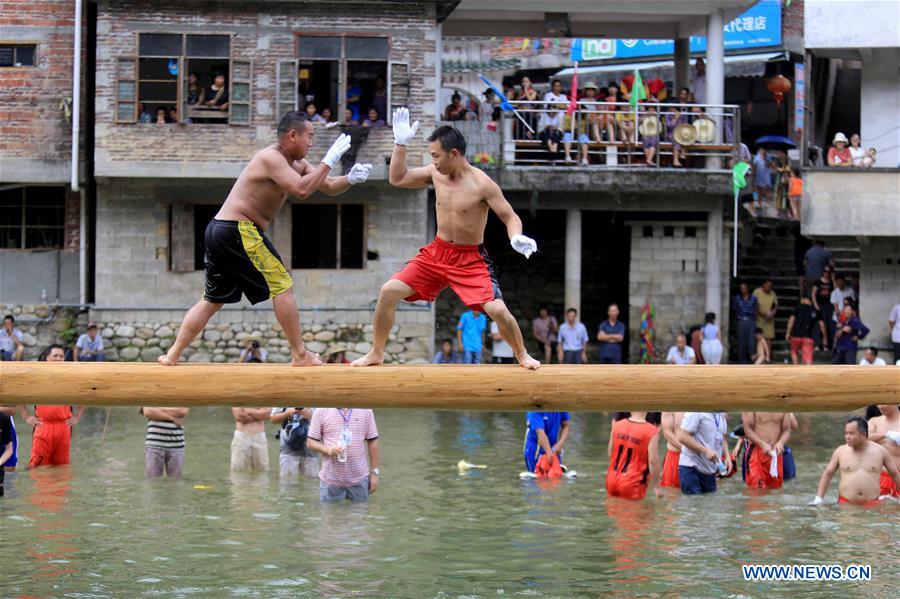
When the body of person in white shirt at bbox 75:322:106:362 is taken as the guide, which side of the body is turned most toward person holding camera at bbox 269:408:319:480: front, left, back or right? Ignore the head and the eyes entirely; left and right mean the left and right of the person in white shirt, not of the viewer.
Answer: front

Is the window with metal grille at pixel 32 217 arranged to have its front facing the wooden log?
yes

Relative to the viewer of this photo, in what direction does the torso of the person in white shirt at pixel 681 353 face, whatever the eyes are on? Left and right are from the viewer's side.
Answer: facing the viewer

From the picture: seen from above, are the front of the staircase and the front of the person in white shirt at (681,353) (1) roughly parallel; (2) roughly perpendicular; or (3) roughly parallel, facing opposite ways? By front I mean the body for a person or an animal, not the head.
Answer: roughly parallel

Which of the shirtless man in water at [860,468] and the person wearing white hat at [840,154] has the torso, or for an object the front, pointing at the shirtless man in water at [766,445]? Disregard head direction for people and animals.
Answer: the person wearing white hat

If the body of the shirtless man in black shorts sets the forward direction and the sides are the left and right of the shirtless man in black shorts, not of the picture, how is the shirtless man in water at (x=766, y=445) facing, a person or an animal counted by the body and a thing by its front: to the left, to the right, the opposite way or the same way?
to the right

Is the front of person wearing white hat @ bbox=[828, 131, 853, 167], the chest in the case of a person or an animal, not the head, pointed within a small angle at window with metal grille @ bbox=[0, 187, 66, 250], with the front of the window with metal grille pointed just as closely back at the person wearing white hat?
no

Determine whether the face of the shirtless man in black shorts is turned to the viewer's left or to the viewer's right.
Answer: to the viewer's right

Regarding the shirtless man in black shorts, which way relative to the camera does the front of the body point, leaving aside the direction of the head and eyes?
to the viewer's right

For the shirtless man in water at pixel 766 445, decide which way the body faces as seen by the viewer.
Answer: toward the camera

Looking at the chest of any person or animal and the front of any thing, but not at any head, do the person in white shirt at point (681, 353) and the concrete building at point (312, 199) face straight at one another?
no

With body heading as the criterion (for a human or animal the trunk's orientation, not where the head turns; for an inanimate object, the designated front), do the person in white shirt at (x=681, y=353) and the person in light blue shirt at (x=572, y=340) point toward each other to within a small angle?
no

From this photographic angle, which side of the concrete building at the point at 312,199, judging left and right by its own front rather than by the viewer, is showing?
front

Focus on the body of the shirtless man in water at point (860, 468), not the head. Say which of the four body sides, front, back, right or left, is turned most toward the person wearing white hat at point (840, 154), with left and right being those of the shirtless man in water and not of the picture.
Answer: back

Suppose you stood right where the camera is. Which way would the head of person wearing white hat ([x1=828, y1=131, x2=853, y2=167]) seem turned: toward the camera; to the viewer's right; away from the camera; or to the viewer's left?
toward the camera

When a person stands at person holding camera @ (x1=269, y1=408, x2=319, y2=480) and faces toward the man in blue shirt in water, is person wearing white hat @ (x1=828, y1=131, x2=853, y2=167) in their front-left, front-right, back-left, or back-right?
front-left

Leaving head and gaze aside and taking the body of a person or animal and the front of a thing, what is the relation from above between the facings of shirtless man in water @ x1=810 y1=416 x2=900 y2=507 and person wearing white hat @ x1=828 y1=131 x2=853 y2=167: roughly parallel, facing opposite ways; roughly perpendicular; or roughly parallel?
roughly parallel
